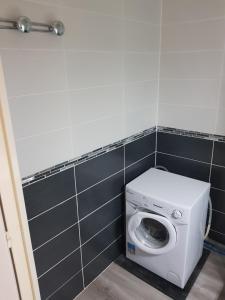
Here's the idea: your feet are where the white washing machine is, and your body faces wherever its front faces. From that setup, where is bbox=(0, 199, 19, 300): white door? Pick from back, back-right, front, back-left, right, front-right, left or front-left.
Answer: front

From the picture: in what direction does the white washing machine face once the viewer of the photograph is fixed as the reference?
facing the viewer and to the left of the viewer

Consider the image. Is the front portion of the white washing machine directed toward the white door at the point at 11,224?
yes
